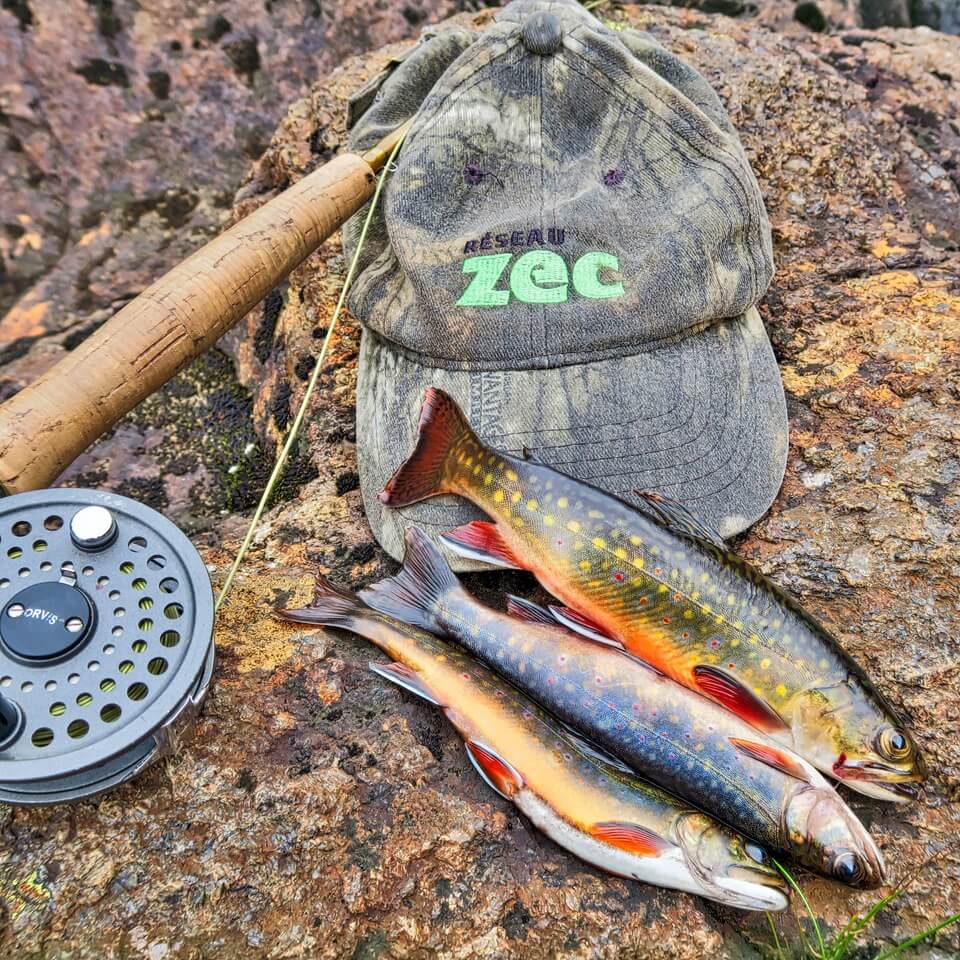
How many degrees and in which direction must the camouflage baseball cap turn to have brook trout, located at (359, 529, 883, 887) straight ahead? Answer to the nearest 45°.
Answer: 0° — it already faces it

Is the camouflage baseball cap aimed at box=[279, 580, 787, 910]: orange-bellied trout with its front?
yes

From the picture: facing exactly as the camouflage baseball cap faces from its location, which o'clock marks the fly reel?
The fly reel is roughly at 1 o'clock from the camouflage baseball cap.

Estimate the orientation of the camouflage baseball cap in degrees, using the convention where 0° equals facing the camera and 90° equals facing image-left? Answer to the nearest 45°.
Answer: approximately 0°
